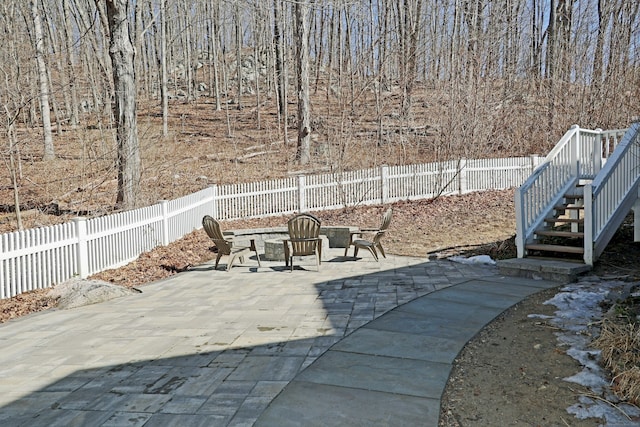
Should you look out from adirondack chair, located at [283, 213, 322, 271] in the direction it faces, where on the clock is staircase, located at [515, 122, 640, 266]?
The staircase is roughly at 3 o'clock from the adirondack chair.

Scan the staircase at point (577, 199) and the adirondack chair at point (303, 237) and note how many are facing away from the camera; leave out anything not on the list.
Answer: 1

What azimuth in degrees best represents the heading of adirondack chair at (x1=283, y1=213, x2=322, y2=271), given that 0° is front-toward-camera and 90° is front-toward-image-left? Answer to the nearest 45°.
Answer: approximately 180°

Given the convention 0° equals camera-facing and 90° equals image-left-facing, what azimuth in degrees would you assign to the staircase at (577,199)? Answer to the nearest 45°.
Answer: approximately 45°

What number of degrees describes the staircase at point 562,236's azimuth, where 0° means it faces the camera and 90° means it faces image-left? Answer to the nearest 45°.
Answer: approximately 45°

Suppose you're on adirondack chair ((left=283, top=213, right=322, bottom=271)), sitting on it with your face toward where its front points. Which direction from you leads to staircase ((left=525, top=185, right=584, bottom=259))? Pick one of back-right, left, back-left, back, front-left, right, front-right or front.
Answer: right

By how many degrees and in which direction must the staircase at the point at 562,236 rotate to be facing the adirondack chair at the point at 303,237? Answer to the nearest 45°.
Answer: approximately 45° to its right

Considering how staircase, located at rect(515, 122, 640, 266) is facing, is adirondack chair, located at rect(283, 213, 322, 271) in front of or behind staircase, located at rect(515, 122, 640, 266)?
in front
